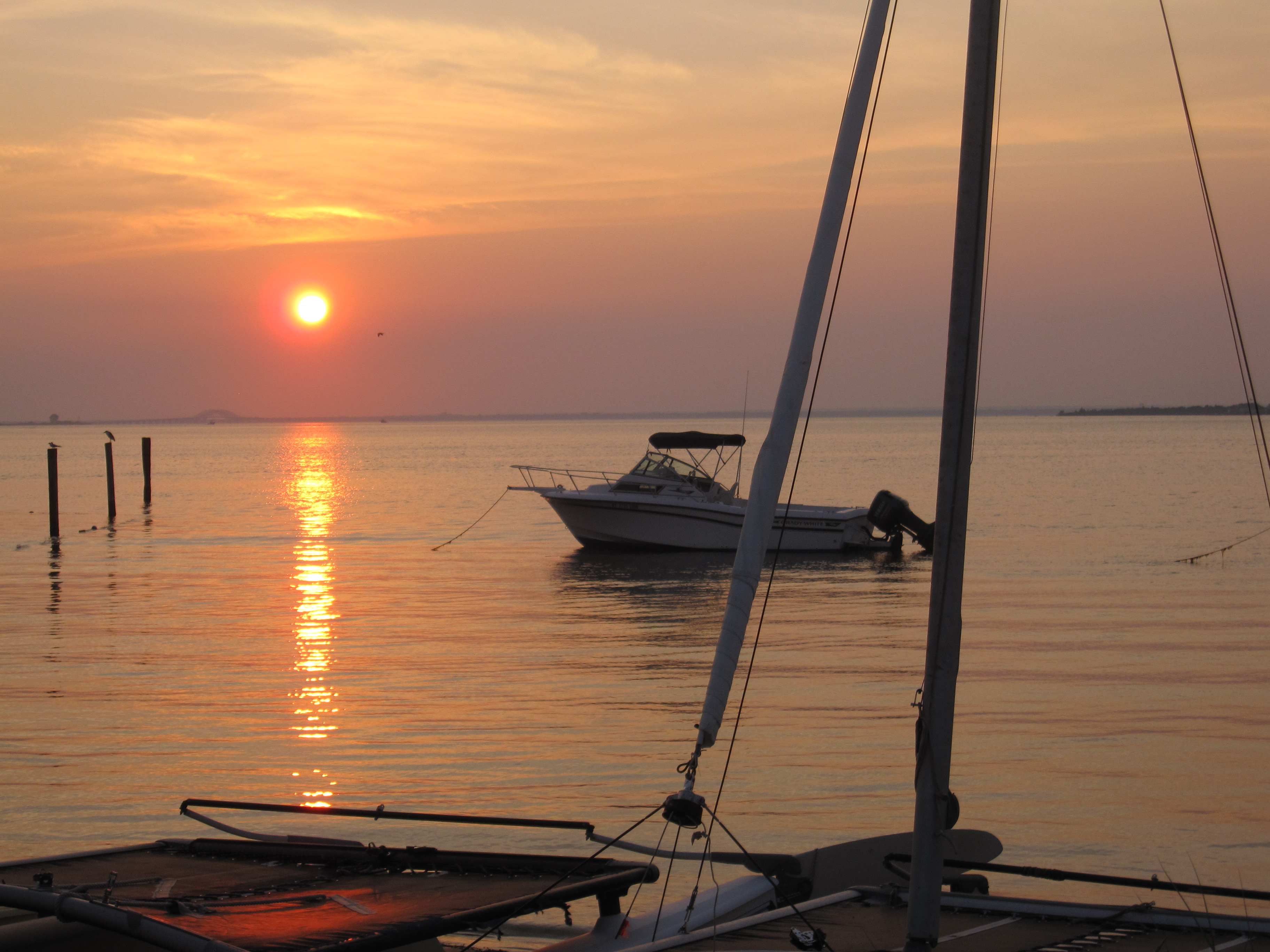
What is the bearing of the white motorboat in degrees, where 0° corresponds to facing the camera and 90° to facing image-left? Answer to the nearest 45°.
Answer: approximately 90°

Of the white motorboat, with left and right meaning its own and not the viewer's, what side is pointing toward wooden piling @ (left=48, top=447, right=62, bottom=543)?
front
